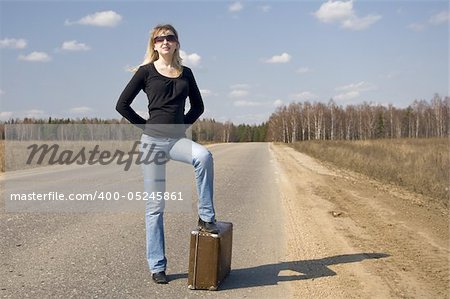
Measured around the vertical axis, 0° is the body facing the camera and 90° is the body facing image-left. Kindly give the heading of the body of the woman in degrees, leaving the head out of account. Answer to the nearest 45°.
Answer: approximately 0°
